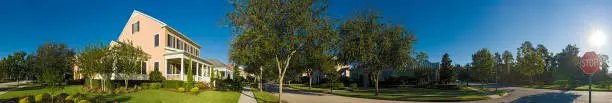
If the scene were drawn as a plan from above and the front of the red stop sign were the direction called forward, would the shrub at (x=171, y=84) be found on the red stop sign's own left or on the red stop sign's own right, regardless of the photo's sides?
on the red stop sign's own right

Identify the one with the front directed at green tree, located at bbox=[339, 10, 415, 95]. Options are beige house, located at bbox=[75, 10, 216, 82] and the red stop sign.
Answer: the beige house

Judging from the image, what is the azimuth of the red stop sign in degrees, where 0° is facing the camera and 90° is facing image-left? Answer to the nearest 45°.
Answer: approximately 0°

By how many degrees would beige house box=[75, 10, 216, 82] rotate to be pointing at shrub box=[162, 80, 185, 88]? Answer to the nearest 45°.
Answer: approximately 45° to its right

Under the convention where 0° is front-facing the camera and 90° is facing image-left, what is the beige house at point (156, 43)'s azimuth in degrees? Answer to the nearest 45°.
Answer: approximately 315°
